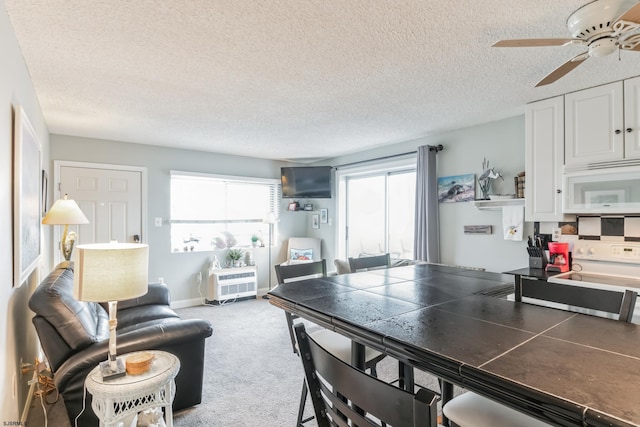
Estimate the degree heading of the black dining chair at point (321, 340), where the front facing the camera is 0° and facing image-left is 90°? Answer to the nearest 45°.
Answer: approximately 315°

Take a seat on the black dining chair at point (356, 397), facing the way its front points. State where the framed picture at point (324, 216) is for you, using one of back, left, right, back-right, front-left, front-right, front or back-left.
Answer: front-left

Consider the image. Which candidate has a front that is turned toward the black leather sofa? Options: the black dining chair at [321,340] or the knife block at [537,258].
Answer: the knife block

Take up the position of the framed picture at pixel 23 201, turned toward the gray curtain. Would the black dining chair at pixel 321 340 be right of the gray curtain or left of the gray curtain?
right

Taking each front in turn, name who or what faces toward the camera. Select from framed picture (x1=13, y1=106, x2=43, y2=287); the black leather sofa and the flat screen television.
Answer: the flat screen television

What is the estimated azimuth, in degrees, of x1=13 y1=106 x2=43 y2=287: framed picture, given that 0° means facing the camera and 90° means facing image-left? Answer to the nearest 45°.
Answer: approximately 270°

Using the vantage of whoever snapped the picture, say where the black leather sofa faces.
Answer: facing to the right of the viewer

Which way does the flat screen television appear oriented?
toward the camera

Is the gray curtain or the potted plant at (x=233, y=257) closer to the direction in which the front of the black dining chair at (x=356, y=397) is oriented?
the gray curtain

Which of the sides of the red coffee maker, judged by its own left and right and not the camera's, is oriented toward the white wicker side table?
front

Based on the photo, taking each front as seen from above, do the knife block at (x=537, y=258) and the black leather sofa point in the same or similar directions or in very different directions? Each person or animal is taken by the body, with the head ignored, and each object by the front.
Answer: very different directions

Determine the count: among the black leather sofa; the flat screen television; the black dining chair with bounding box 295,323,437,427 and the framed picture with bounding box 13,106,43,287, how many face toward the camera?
1

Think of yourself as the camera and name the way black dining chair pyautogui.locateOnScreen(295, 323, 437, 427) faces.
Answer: facing away from the viewer and to the right of the viewer

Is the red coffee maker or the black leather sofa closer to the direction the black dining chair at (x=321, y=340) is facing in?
the red coffee maker
